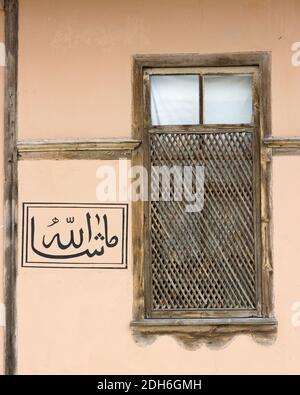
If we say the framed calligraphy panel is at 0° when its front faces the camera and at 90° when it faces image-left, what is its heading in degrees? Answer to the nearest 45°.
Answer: approximately 0°

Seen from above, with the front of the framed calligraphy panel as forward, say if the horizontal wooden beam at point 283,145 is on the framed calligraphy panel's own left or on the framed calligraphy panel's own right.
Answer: on the framed calligraphy panel's own left
